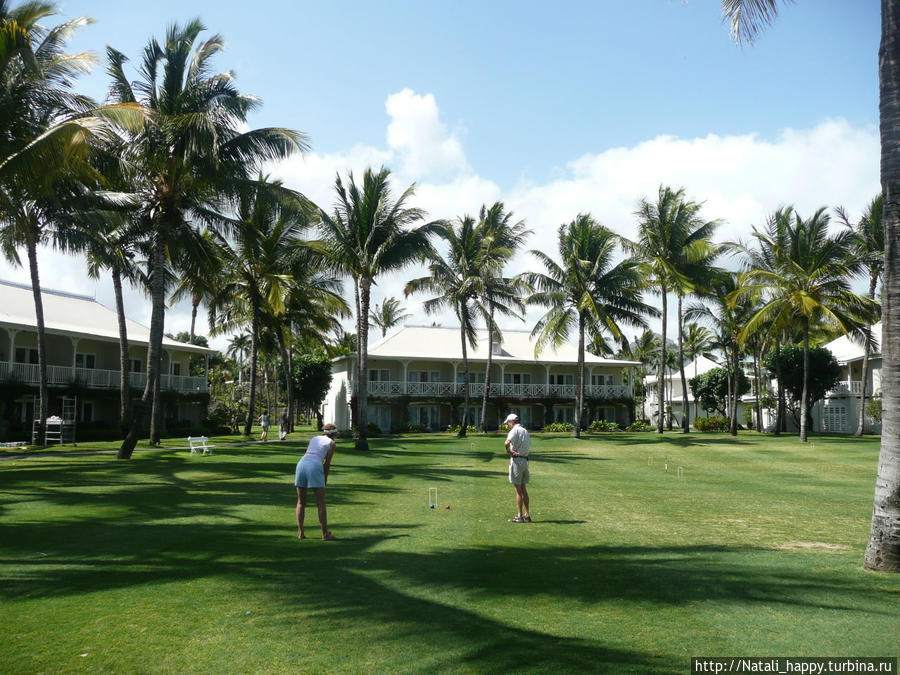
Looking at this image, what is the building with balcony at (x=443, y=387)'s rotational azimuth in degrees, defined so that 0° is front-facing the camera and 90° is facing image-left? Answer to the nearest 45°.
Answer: approximately 0°

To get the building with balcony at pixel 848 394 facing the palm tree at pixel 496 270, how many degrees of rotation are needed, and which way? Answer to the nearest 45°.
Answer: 0° — it already faces it

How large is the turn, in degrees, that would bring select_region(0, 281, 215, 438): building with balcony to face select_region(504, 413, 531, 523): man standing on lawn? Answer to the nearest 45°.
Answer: approximately 45° to its right

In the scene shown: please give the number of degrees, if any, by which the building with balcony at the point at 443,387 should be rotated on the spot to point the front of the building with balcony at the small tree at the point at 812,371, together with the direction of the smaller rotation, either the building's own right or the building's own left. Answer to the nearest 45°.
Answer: approximately 90° to the building's own left

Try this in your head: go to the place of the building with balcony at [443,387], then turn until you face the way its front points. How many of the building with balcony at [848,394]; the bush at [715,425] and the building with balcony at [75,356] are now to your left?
2

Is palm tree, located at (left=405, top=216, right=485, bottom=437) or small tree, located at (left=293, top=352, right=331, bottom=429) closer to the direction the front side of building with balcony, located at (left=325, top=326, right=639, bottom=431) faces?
the palm tree
